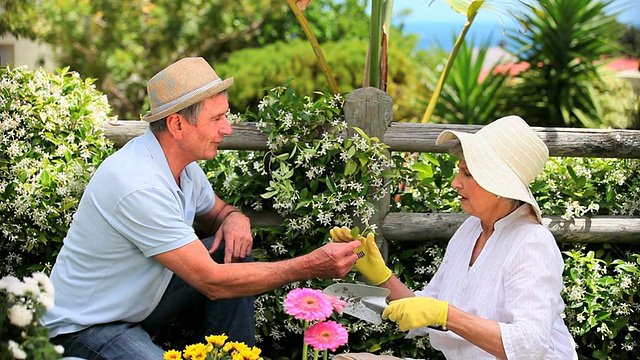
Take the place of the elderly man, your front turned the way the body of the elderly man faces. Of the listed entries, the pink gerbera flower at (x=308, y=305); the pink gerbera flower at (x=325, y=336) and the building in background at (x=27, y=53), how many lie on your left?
1

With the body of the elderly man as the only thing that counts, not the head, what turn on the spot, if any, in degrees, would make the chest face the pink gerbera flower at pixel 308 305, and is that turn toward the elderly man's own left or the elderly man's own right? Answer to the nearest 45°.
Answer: approximately 45° to the elderly man's own right

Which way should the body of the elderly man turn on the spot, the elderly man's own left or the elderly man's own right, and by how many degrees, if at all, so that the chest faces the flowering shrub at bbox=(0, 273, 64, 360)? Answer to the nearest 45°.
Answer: approximately 90° to the elderly man's own right

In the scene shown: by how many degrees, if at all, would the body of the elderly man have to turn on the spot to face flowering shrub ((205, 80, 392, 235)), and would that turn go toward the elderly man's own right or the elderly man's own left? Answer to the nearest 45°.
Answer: approximately 45° to the elderly man's own left

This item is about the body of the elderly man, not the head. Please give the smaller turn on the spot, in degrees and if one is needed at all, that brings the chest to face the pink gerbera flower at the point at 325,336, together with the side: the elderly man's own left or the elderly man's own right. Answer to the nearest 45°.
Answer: approximately 45° to the elderly man's own right

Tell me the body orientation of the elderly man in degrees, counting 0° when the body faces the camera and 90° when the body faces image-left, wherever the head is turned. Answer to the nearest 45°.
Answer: approximately 270°

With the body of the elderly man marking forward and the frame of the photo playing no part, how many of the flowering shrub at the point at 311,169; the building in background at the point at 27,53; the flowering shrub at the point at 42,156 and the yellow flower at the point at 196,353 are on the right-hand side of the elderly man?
1

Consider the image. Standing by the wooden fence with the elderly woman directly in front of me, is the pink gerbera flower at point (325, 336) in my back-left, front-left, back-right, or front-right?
front-right

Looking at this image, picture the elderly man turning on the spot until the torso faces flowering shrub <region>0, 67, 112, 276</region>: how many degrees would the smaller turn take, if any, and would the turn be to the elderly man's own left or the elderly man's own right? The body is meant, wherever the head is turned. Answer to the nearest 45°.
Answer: approximately 135° to the elderly man's own left

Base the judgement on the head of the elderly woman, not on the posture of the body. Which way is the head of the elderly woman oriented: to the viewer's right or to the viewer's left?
to the viewer's left

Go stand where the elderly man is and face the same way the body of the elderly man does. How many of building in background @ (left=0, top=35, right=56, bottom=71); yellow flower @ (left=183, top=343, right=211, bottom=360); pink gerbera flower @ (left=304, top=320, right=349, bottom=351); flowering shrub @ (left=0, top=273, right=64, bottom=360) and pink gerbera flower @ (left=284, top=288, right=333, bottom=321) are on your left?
1

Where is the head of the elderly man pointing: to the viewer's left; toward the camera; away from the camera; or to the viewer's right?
to the viewer's right
